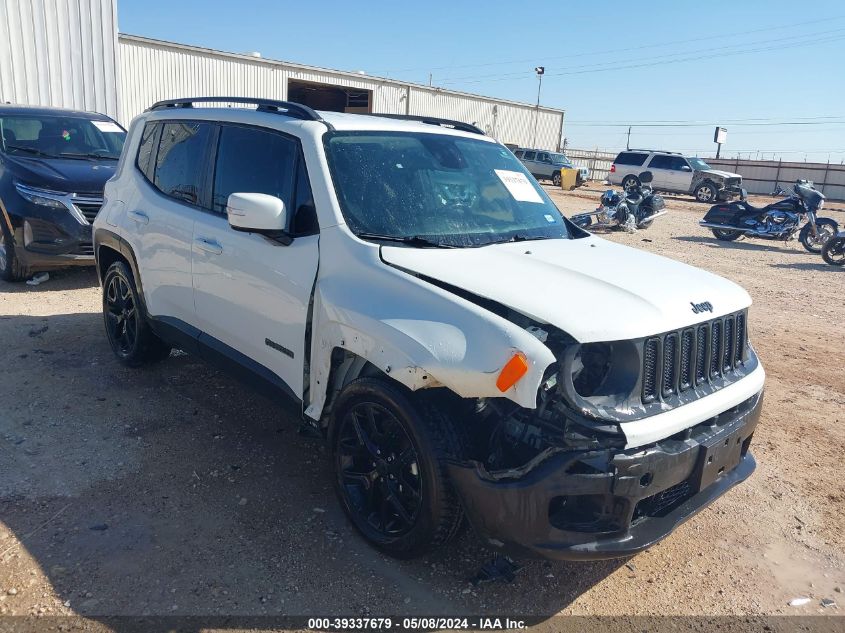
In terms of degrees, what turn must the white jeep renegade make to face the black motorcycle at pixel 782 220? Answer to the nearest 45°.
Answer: approximately 90° to its left

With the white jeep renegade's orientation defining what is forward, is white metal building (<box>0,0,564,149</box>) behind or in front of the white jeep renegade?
behind

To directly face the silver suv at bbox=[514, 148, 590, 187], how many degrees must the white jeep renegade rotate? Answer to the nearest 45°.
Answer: approximately 135° to its left

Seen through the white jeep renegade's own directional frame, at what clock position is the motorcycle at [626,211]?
The motorcycle is roughly at 8 o'clock from the white jeep renegade.

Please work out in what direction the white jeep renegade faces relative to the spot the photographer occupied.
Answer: facing the viewer and to the right of the viewer

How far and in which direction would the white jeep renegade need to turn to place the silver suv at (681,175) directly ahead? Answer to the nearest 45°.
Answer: approximately 135° to its left
